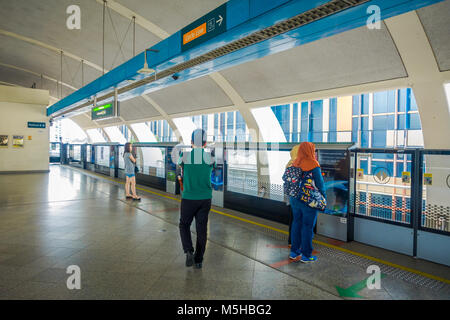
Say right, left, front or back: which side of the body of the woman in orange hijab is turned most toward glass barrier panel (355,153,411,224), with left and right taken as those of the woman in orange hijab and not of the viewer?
right

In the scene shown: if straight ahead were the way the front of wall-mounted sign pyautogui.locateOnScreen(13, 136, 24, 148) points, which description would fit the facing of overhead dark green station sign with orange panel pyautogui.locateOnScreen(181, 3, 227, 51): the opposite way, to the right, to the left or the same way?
to the right

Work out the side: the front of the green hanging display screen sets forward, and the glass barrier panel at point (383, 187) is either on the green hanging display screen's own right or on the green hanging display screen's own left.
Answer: on the green hanging display screen's own left

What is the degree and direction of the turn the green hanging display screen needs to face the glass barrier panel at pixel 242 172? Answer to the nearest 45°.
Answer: approximately 90° to its left

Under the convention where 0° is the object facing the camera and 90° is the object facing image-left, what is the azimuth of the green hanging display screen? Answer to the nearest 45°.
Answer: approximately 45°

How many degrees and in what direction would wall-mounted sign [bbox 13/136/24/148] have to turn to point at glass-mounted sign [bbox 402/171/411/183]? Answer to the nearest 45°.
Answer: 0° — it already faces it

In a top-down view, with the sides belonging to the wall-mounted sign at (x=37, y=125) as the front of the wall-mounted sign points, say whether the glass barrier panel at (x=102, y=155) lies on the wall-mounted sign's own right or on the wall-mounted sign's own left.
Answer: on the wall-mounted sign's own left
